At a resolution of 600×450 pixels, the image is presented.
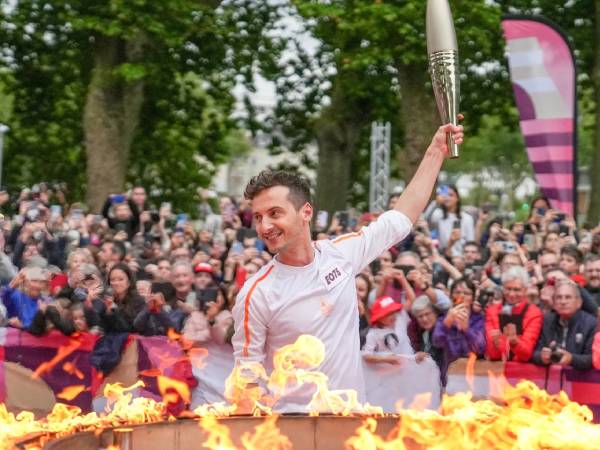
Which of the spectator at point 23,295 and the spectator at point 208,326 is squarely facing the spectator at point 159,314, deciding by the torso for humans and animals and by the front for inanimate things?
the spectator at point 23,295

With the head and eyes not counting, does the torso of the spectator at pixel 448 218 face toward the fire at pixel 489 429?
yes

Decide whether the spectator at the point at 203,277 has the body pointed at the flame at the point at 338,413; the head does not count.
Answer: yes

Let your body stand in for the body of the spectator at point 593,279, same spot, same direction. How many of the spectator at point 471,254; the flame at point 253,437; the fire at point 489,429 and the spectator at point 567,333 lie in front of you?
3

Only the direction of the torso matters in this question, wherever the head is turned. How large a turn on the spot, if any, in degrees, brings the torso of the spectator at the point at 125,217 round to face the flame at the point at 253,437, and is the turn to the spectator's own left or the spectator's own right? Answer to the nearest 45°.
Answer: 0° — they already face it

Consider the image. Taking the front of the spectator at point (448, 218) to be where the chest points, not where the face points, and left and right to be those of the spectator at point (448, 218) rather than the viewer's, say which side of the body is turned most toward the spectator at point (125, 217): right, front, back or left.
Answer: right

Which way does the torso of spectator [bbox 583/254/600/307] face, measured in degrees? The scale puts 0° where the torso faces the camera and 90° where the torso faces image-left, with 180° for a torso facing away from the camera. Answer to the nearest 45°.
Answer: approximately 0°

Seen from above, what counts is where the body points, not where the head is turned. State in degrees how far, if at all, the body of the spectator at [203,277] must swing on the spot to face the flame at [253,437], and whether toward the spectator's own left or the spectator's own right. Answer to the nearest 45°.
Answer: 0° — they already face it

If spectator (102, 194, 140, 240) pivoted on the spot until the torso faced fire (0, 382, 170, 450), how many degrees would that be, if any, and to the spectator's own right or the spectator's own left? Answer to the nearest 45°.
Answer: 0° — they already face it

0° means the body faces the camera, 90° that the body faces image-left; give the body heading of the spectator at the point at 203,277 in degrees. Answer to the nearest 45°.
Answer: approximately 0°

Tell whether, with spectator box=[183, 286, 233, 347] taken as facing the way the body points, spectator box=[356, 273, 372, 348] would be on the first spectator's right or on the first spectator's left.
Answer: on the first spectator's left

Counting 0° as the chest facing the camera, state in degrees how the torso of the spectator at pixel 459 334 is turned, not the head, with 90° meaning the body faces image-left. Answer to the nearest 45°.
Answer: approximately 45°

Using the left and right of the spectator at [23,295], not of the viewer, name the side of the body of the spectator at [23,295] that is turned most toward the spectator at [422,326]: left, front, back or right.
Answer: front

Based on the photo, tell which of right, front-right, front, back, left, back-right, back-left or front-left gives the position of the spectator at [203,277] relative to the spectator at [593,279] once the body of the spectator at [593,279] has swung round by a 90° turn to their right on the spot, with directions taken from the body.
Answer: front

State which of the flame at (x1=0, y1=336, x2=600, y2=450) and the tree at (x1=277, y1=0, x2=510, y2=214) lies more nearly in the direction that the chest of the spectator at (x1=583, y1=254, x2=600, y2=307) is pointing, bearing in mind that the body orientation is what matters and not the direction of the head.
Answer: the flame
